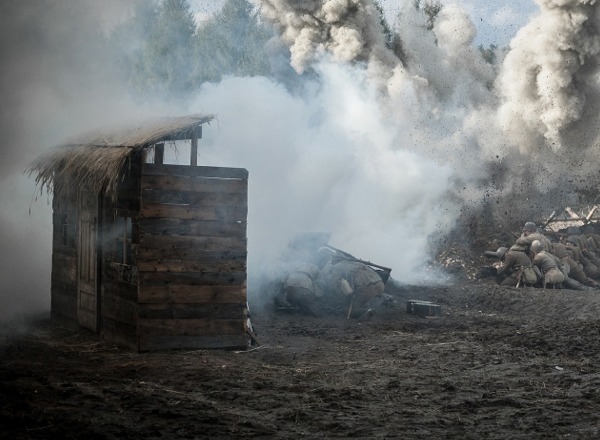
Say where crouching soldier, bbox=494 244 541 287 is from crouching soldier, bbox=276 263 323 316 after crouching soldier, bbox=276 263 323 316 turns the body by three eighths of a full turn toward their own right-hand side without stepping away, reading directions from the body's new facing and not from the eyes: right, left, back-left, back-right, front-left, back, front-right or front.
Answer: back-left

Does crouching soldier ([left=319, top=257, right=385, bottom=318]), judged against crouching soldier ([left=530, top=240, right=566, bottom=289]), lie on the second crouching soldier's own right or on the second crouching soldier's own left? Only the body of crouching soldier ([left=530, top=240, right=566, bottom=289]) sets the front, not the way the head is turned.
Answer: on the second crouching soldier's own left

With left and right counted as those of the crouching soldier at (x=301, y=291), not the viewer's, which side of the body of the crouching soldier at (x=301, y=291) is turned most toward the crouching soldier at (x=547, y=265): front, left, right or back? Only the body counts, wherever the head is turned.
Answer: right

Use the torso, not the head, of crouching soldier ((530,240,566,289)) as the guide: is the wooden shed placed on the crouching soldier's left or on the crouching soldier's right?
on the crouching soldier's left

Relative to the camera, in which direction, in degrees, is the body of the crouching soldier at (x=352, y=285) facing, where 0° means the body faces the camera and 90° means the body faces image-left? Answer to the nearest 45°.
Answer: approximately 180°

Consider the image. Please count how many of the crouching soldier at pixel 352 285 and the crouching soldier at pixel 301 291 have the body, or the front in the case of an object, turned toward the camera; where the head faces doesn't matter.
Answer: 0

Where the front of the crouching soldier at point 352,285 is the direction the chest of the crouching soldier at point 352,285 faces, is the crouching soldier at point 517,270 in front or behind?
in front

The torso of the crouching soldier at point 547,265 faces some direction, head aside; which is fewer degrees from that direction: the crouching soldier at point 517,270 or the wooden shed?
the crouching soldier

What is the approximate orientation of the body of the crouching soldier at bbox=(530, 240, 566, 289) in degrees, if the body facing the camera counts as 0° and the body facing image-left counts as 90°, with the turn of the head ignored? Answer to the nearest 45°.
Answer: approximately 135°

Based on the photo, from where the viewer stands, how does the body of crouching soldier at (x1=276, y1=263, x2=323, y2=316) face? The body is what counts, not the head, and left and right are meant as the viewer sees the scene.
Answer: facing away from the viewer and to the right of the viewer

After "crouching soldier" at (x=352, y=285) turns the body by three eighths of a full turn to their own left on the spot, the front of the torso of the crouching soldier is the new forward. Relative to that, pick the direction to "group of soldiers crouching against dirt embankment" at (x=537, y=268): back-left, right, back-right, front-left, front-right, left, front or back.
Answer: back

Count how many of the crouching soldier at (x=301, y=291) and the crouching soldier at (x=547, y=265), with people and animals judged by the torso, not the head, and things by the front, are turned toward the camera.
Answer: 0
